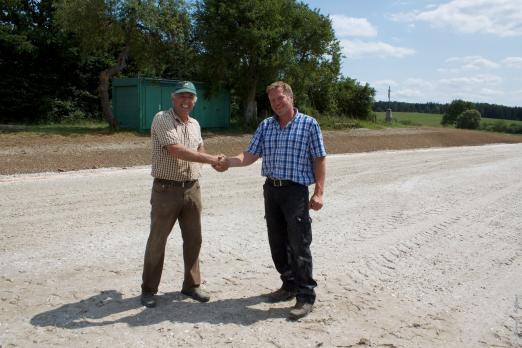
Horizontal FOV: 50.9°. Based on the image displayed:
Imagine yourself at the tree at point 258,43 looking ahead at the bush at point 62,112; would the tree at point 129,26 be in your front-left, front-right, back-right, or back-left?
front-left

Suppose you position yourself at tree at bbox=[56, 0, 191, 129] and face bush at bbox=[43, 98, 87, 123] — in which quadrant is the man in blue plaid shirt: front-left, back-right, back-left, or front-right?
back-left

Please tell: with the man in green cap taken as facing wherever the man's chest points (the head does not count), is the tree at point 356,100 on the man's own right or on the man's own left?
on the man's own left

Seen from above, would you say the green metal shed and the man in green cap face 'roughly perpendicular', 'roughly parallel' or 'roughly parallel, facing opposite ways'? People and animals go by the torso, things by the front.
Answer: roughly parallel

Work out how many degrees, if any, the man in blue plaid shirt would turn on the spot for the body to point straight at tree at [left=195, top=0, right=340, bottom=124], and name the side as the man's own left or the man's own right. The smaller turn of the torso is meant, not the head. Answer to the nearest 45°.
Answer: approximately 135° to the man's own right

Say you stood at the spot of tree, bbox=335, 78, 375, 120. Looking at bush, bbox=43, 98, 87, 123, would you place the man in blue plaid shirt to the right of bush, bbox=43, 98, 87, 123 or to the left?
left

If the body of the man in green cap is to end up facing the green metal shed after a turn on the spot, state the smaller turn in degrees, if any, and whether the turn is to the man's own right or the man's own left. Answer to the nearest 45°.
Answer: approximately 135° to the man's own left

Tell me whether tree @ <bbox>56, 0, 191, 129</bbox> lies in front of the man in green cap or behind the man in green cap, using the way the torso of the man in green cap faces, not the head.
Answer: behind

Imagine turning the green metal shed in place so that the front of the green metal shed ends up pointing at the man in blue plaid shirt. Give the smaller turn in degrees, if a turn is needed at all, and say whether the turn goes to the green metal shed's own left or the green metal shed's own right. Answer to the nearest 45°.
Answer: approximately 45° to the green metal shed's own right

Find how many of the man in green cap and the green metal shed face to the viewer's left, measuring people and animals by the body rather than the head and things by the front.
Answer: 0

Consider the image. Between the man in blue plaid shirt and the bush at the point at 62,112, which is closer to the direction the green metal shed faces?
the man in blue plaid shirt

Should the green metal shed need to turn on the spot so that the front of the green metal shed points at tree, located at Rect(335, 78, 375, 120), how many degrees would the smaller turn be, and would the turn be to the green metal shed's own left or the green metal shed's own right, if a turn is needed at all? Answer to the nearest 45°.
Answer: approximately 90° to the green metal shed's own left

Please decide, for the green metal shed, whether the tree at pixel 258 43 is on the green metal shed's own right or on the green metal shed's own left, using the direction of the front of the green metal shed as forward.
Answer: on the green metal shed's own left

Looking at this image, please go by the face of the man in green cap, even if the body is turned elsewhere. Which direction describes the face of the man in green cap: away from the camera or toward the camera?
toward the camera

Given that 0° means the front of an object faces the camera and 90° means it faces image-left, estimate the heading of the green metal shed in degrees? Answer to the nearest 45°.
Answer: approximately 315°
